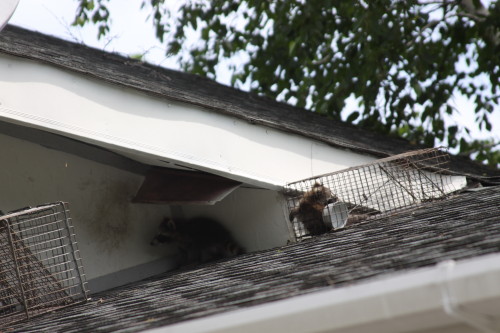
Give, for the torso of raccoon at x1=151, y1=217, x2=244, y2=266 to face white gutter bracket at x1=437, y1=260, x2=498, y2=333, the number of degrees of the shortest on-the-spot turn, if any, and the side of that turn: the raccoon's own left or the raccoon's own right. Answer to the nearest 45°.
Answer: approximately 90° to the raccoon's own left

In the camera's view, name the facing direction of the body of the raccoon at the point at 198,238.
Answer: to the viewer's left

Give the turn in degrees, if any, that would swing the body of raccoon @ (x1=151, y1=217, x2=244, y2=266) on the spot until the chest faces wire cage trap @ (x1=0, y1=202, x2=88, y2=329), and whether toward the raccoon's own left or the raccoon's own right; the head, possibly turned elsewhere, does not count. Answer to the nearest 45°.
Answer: approximately 45° to the raccoon's own left

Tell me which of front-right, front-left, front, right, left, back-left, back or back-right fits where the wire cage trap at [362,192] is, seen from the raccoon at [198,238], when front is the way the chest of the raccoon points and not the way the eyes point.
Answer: back-left
